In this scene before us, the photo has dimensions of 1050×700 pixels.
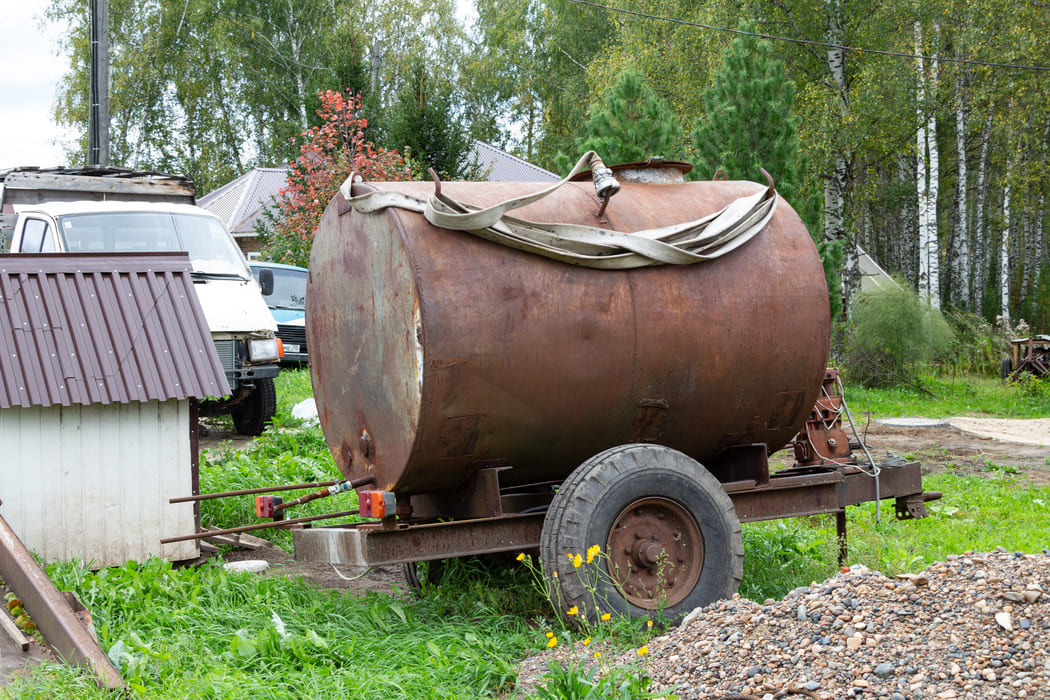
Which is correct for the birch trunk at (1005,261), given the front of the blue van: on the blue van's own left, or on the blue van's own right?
on the blue van's own left

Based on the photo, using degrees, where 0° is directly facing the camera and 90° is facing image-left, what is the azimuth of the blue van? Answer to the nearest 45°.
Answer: approximately 0°

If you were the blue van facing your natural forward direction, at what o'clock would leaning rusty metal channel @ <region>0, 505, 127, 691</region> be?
The leaning rusty metal channel is roughly at 12 o'clock from the blue van.

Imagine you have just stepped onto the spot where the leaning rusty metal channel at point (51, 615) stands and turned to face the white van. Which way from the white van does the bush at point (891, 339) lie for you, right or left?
right

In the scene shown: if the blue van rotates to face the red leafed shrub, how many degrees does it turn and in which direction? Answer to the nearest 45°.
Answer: approximately 180°

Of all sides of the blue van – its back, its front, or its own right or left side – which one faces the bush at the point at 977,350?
left

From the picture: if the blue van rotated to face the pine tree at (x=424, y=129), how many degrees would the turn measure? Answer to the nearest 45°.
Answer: approximately 135° to its left

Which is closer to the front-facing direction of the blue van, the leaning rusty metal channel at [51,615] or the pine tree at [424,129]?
the leaning rusty metal channel

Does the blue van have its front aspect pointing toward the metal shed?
yes

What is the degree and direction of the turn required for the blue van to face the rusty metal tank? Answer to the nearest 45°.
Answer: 0° — it already faces it

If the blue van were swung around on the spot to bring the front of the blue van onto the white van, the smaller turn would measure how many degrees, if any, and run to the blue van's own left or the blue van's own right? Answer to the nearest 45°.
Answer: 0° — it already faces it

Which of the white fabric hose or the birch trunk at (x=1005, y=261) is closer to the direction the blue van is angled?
the white fabric hose
